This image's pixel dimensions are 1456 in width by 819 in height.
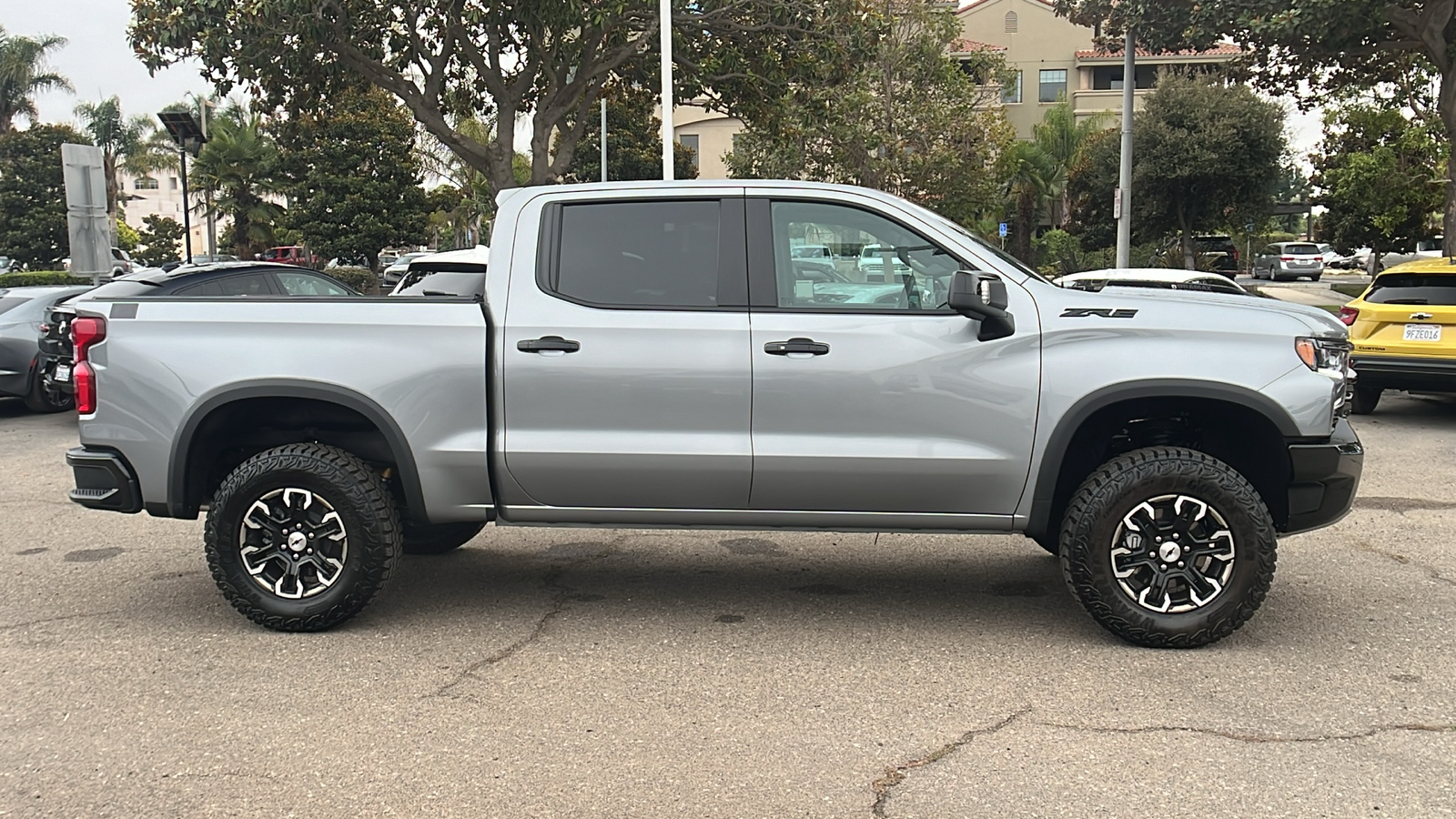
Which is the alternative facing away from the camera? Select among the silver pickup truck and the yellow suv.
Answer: the yellow suv

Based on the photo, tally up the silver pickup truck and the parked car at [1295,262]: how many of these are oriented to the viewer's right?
1

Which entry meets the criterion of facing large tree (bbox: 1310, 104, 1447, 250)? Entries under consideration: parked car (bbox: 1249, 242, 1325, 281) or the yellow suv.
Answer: the yellow suv

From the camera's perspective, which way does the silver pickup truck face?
to the viewer's right

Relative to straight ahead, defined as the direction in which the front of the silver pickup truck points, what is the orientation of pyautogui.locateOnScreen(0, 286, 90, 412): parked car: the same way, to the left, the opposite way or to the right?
to the left

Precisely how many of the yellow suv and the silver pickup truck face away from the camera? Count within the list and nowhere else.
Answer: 1

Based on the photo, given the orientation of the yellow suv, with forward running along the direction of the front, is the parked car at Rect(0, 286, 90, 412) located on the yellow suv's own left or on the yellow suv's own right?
on the yellow suv's own left

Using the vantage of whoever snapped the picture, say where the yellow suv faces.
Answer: facing away from the viewer

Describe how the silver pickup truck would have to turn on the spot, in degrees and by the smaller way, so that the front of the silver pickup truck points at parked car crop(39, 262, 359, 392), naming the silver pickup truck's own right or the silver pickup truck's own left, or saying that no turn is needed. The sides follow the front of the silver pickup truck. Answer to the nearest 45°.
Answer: approximately 135° to the silver pickup truck's own left

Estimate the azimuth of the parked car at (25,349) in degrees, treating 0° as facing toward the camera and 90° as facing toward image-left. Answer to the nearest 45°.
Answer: approximately 225°

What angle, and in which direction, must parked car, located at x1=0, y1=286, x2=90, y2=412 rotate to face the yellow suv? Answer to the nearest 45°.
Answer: approximately 90° to its right

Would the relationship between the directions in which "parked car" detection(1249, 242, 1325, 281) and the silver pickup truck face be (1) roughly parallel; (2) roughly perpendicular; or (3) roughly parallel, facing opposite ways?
roughly perpendicular

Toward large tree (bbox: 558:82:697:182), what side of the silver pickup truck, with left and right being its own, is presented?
left
